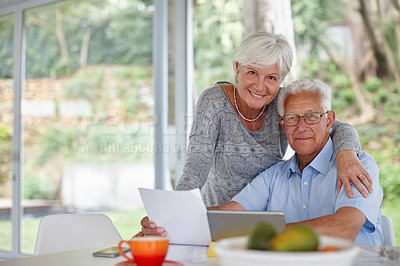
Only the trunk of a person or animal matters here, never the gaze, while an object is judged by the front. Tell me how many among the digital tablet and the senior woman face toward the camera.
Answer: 1

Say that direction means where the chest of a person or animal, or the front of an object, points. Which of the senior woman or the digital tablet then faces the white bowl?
the senior woman

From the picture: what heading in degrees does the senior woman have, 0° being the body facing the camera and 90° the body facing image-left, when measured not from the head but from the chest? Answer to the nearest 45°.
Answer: approximately 0°

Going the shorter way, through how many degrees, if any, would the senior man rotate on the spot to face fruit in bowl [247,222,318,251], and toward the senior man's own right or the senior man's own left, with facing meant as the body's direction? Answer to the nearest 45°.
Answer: approximately 45° to the senior man's own left

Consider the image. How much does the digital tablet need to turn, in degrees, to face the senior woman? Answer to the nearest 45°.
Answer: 0° — it already faces them

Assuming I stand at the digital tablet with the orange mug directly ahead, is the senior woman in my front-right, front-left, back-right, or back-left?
back-right

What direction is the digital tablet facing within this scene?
away from the camera

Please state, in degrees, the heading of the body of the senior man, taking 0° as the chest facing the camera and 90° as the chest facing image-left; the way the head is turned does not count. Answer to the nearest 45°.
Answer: approximately 45°

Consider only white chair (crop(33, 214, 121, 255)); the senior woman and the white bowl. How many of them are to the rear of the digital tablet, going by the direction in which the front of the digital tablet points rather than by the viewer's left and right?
1

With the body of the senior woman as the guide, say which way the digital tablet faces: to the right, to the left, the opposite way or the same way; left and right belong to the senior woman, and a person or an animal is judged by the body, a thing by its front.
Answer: the opposite way

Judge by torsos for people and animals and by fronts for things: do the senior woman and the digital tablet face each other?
yes
